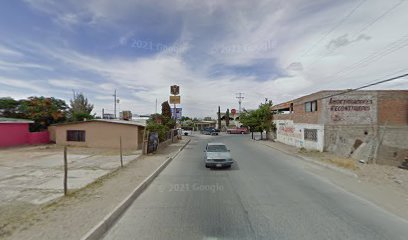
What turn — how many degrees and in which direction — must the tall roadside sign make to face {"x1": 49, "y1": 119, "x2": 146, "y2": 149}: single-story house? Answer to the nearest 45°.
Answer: approximately 45° to its right

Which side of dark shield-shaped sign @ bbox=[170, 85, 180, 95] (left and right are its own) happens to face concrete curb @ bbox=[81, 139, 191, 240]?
front

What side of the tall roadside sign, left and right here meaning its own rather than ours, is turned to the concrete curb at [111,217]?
front

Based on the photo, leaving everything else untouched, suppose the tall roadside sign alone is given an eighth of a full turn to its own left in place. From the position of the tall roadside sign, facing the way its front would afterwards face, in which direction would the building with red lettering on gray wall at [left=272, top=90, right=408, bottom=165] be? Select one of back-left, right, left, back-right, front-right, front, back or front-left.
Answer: front

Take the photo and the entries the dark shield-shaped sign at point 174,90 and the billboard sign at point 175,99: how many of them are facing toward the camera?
2

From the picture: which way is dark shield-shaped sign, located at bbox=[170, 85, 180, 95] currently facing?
toward the camera

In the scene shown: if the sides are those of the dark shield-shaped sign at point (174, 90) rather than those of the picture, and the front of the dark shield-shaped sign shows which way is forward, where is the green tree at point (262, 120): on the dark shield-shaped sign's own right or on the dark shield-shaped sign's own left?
on the dark shield-shaped sign's own left

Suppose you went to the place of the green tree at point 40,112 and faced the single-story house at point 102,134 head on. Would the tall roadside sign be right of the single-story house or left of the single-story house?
left

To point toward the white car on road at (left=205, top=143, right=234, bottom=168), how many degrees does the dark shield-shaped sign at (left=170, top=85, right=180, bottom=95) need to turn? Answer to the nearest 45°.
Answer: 0° — it already faces it

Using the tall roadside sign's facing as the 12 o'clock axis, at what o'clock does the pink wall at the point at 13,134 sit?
The pink wall is roughly at 2 o'clock from the tall roadside sign.

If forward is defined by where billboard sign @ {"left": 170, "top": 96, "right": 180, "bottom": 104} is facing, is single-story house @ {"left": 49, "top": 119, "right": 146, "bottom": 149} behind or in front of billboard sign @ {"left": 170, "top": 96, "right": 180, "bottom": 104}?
in front

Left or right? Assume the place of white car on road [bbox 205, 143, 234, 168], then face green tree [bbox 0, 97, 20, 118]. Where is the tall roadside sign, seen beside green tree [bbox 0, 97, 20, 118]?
right

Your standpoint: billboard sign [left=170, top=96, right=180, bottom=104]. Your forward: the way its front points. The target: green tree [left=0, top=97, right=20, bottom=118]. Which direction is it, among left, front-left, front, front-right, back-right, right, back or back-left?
right

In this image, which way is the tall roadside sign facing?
toward the camera

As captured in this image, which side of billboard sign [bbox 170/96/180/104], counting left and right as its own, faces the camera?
front

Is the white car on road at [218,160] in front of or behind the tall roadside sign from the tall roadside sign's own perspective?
in front
